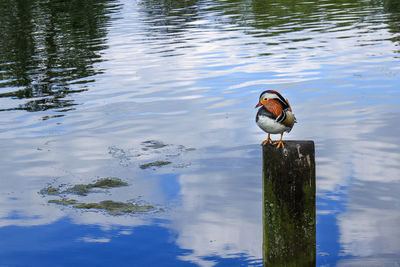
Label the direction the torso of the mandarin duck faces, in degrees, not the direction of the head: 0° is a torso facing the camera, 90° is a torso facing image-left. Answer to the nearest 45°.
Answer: approximately 45°
